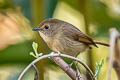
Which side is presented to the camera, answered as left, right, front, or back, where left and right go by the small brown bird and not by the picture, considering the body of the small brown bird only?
left
